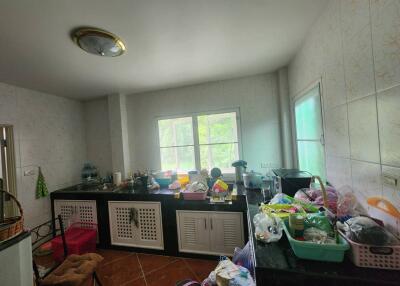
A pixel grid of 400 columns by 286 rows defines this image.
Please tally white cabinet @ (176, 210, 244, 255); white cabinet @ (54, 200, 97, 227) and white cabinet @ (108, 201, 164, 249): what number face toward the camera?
3

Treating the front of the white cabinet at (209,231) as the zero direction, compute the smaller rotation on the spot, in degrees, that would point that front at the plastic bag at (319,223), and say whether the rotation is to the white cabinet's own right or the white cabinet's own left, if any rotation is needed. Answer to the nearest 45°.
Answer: approximately 45° to the white cabinet's own left

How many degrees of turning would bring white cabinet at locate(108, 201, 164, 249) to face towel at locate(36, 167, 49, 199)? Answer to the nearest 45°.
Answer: approximately 135° to its right

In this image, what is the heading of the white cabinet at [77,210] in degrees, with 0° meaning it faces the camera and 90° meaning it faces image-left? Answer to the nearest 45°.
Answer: approximately 0°

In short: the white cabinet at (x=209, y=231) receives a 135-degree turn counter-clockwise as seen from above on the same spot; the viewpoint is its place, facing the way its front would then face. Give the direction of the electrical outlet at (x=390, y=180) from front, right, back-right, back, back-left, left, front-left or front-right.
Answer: right

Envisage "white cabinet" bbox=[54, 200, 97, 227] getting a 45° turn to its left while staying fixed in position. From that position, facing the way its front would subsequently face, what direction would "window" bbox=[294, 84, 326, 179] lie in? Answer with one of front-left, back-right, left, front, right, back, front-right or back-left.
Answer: front

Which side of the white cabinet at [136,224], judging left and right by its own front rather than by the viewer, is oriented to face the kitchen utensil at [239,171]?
left

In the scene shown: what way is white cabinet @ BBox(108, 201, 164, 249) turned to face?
toward the camera

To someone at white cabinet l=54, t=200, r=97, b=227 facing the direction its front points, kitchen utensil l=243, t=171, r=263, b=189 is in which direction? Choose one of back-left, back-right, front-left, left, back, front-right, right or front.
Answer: front-left

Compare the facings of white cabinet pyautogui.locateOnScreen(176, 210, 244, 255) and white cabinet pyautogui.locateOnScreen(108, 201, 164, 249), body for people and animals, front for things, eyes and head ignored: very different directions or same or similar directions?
same or similar directions

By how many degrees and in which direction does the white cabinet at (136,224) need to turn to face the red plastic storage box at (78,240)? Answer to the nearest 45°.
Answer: approximately 90° to its right

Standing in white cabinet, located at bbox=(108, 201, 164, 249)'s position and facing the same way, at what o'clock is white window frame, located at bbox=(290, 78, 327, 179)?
The white window frame is roughly at 10 o'clock from the white cabinet.

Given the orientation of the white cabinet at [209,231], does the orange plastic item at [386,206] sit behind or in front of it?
in front
